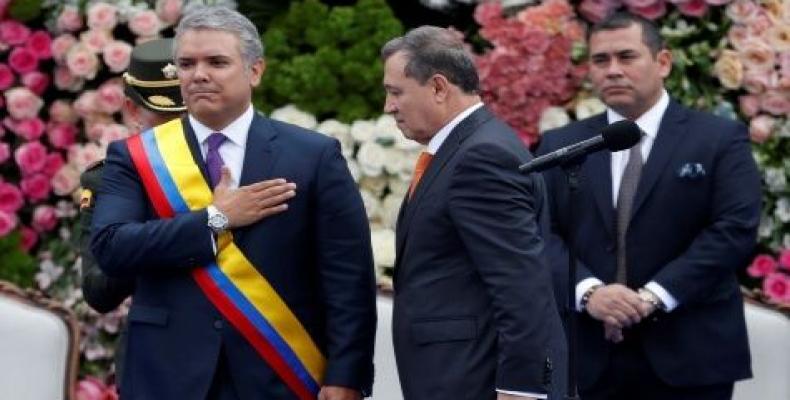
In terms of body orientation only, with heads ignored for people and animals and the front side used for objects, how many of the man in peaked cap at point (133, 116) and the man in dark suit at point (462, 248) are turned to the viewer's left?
1

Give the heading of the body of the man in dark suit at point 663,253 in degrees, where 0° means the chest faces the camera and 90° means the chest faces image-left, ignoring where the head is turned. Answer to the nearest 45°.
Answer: approximately 45°

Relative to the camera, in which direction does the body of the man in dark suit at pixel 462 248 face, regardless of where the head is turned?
to the viewer's left

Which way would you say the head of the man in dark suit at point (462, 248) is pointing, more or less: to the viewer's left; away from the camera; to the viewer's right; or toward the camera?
to the viewer's left

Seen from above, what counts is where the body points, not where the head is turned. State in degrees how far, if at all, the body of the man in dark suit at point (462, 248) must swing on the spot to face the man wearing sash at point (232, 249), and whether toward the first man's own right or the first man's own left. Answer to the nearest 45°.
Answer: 0° — they already face them

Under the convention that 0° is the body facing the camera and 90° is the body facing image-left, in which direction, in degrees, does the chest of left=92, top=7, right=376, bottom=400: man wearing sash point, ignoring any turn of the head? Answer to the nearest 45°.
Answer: approximately 45°

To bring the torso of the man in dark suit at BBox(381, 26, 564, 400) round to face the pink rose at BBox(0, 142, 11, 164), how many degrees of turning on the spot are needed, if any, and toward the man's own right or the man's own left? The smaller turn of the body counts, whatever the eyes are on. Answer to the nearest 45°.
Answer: approximately 45° to the man's own right

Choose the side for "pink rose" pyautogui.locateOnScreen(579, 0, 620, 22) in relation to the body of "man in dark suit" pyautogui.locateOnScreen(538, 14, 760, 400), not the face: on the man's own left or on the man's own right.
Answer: on the man's own right
